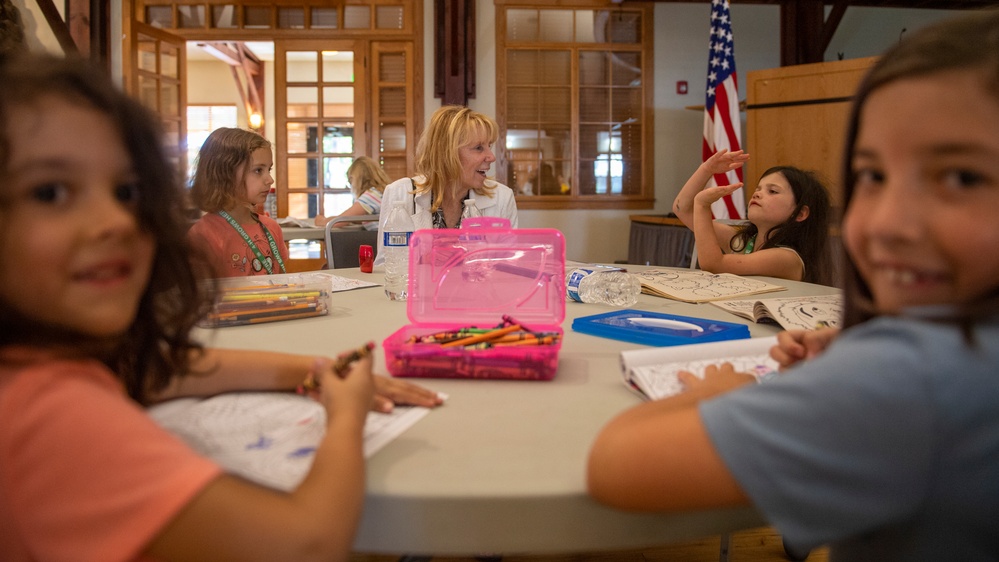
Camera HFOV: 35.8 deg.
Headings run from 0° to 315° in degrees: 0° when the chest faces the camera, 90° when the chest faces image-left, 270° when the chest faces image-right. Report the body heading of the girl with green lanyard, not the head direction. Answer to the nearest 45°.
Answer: approximately 315°

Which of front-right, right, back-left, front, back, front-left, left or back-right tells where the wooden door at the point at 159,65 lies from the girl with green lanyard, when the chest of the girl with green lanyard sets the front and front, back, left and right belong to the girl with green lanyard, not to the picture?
back-left

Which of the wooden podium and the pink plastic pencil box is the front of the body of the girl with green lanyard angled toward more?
the pink plastic pencil box

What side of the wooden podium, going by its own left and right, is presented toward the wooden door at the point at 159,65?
right

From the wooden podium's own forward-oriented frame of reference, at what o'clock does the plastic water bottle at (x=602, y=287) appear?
The plastic water bottle is roughly at 12 o'clock from the wooden podium.

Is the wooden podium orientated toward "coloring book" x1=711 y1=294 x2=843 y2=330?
yes

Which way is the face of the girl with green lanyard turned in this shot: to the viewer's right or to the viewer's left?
to the viewer's right

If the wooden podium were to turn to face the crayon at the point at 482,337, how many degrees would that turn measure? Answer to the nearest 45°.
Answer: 0° — it already faces it

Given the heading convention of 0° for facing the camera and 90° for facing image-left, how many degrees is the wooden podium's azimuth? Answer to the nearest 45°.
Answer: approximately 0°
